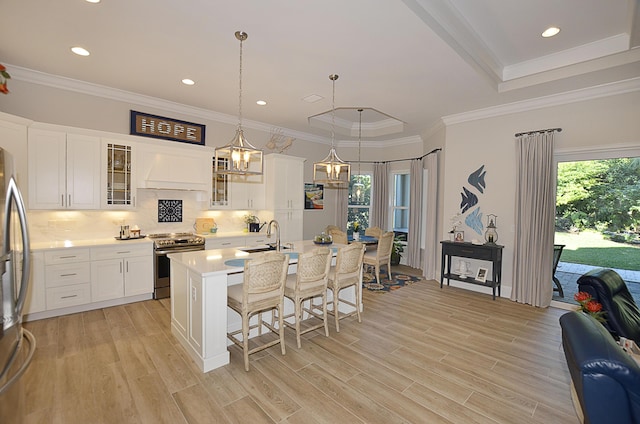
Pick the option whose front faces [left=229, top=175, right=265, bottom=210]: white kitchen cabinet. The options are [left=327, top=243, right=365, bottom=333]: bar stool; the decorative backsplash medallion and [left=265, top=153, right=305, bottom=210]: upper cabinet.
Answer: the bar stool

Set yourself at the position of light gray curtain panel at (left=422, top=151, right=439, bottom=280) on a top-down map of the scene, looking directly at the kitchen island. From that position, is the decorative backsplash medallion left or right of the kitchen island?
right

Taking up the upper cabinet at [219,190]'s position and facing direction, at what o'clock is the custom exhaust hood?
The custom exhaust hood is roughly at 2 o'clock from the upper cabinet.

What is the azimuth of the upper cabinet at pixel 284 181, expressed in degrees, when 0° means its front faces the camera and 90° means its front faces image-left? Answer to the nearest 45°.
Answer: approximately 315°

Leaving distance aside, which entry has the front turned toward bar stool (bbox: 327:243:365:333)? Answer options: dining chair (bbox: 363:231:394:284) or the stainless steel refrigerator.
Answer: the stainless steel refrigerator

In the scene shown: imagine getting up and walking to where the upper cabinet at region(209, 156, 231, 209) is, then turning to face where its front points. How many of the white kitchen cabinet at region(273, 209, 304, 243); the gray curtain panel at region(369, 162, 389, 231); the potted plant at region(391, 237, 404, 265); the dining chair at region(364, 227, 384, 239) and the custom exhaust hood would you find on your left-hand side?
4

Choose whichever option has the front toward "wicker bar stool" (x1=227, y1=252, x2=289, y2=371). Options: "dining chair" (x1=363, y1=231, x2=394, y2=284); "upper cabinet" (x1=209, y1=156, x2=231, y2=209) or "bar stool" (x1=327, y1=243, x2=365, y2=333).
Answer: the upper cabinet

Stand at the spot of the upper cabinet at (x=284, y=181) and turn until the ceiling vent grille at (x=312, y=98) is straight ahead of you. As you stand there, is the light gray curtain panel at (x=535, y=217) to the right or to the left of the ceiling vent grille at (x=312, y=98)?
left

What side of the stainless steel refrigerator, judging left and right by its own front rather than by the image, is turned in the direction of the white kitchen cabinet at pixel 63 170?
left

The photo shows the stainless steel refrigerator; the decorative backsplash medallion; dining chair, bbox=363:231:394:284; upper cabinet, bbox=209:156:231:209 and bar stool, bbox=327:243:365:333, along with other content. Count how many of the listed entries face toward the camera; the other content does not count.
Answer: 2
